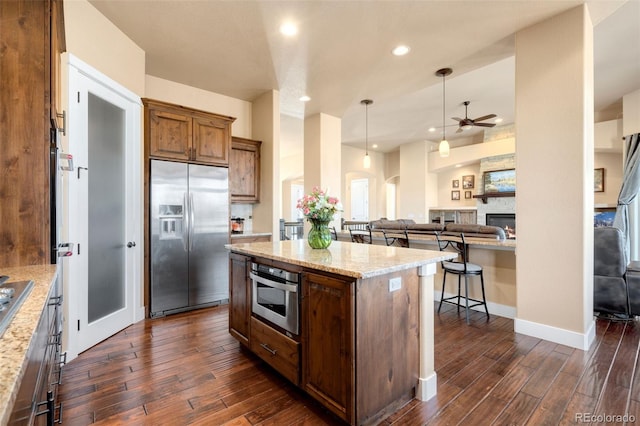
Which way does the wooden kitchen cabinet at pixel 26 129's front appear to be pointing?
to the viewer's right

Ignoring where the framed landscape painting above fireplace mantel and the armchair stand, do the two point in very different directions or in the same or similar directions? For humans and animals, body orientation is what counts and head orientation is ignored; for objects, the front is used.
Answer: very different directions

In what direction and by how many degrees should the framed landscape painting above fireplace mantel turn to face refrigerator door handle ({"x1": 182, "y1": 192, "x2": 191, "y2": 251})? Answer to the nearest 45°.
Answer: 0° — it already faces it

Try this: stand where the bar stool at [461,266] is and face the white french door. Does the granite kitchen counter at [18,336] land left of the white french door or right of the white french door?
left

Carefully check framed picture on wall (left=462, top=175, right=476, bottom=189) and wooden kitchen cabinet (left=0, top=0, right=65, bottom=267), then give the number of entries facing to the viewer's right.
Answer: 1
